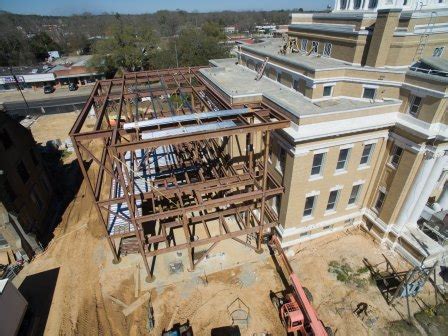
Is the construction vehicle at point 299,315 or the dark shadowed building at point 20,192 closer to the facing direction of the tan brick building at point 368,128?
the construction vehicle

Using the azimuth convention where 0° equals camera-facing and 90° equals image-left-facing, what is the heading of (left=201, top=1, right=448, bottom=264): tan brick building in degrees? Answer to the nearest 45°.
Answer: approximately 315°

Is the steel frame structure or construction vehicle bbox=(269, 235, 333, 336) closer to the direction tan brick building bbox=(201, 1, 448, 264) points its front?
the construction vehicle

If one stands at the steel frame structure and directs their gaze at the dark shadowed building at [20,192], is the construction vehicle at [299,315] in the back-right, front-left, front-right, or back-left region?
back-left

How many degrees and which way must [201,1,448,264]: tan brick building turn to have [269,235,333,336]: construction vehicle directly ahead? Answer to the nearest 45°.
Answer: approximately 45° to its right

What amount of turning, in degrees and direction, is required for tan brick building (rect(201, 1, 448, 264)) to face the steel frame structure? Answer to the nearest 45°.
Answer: approximately 90° to its right

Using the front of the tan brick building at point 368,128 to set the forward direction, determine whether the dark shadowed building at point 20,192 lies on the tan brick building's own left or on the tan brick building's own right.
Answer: on the tan brick building's own right
